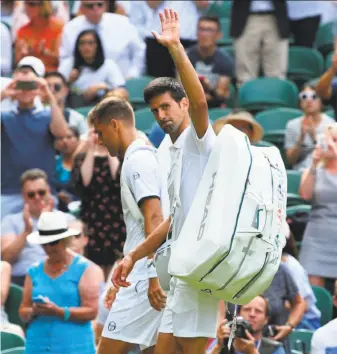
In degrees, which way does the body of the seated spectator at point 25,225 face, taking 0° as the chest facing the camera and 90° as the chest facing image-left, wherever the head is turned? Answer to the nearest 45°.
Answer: approximately 315°

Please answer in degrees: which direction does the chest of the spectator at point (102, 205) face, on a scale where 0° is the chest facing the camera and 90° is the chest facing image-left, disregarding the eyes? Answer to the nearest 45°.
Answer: approximately 0°

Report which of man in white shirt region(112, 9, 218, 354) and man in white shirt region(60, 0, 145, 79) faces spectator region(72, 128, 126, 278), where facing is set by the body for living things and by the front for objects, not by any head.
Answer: man in white shirt region(60, 0, 145, 79)

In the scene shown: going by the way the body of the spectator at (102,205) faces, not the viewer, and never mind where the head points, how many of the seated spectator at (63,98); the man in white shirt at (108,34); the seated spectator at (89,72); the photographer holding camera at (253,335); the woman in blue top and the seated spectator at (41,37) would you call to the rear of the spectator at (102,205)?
4

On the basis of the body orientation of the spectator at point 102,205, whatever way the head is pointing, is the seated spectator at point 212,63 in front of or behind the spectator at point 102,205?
behind

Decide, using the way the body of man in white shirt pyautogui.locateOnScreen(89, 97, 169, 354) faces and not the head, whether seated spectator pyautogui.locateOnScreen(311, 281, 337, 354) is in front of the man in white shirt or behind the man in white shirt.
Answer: behind

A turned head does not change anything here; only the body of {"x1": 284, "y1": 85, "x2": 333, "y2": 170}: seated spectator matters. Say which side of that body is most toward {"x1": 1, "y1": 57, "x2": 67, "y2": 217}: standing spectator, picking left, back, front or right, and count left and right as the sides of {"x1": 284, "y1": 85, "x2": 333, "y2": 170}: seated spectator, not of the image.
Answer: right
